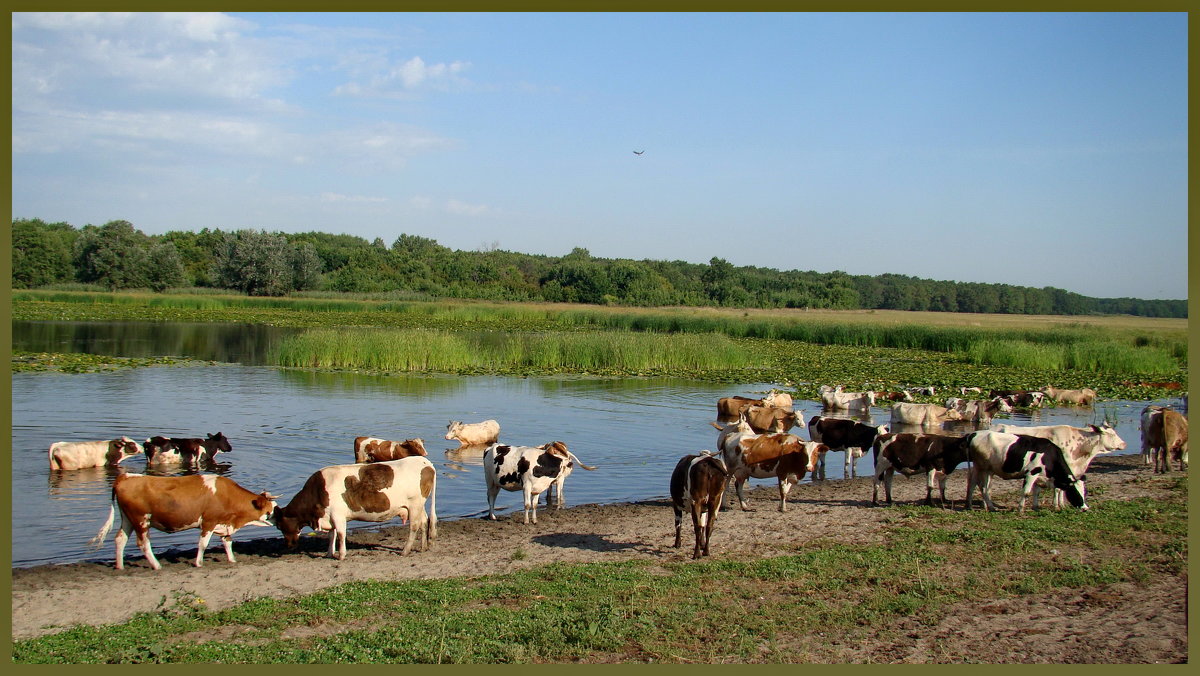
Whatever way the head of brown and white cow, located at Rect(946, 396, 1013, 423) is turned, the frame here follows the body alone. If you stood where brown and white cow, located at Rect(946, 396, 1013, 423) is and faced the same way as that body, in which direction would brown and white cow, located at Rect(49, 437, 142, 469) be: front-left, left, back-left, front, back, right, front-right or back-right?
back-right

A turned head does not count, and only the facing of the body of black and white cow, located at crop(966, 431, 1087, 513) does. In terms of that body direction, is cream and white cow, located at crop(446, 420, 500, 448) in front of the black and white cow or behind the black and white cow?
behind

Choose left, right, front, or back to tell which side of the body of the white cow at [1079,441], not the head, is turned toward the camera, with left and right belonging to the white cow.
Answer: right

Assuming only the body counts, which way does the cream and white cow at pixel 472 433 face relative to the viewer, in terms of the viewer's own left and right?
facing to the left of the viewer

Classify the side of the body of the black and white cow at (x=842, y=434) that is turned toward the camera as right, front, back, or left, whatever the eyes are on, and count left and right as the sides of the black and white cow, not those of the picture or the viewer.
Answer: right

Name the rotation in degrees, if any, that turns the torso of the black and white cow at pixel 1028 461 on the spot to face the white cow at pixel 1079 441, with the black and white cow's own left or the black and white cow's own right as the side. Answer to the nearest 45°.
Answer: approximately 90° to the black and white cow's own left

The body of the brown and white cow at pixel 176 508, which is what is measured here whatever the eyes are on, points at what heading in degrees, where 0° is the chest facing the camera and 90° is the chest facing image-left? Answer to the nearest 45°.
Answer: approximately 270°

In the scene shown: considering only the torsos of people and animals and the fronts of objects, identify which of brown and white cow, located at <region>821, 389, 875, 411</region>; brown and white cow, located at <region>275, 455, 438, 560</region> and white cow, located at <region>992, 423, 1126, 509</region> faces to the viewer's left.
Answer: brown and white cow, located at <region>275, 455, 438, 560</region>

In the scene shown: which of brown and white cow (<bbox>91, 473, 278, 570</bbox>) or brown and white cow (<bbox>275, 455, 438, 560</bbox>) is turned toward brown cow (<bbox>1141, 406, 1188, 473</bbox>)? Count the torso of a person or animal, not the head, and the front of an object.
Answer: brown and white cow (<bbox>91, 473, 278, 570</bbox>)

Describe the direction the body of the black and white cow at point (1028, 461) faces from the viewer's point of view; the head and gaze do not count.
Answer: to the viewer's right
